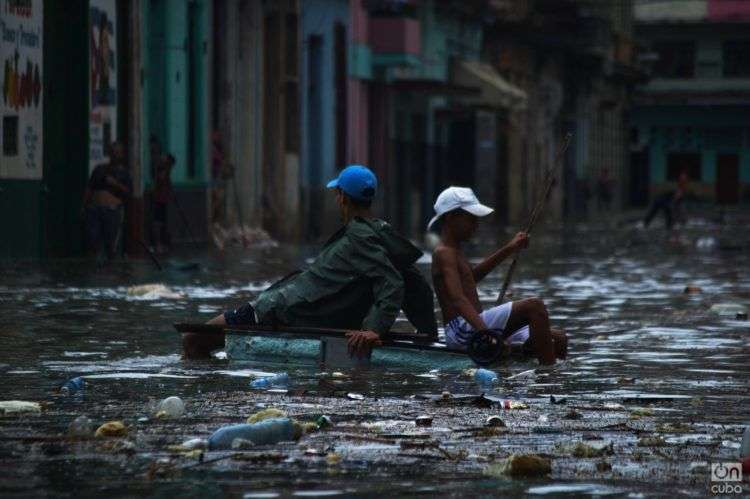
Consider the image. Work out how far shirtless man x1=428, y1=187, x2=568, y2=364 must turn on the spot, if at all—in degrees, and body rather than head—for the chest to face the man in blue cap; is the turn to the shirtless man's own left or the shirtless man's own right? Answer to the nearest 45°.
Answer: approximately 180°

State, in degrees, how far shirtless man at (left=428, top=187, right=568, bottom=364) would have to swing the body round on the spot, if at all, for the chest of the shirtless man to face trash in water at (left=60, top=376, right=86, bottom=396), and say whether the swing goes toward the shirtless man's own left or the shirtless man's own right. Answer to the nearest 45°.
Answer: approximately 135° to the shirtless man's own right

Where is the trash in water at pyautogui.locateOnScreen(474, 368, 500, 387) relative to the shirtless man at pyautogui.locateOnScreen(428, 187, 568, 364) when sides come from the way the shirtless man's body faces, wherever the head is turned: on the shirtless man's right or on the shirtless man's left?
on the shirtless man's right

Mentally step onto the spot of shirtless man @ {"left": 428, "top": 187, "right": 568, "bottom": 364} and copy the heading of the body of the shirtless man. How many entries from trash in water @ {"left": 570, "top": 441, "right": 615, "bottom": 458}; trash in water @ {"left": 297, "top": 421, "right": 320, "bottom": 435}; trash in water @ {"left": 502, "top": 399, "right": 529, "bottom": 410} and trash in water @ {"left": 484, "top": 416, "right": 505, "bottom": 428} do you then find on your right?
4

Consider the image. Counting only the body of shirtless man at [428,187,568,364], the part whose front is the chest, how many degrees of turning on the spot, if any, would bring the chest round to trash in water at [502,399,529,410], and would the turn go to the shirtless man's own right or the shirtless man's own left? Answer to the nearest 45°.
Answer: approximately 90° to the shirtless man's own right

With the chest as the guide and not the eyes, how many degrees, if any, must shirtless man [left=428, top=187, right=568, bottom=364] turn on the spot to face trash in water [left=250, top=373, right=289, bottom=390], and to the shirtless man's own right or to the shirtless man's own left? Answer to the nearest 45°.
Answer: approximately 135° to the shirtless man's own right

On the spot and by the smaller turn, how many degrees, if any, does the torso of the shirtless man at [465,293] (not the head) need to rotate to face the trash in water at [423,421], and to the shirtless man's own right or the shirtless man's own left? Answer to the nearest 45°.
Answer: approximately 90° to the shirtless man's own right

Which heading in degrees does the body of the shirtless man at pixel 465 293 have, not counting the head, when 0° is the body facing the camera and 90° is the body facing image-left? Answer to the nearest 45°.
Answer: approximately 270°

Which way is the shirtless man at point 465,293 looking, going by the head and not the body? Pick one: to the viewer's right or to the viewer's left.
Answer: to the viewer's right

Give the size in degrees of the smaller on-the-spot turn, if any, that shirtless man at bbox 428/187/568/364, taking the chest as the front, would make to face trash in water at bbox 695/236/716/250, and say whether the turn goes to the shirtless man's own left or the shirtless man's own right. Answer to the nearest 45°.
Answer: approximately 90° to the shirtless man's own left

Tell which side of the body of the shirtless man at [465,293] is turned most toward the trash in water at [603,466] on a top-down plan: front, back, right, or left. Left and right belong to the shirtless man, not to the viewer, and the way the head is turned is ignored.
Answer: right

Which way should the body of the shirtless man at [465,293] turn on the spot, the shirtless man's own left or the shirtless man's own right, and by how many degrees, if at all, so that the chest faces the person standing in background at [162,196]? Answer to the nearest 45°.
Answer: approximately 90° to the shirtless man's own left

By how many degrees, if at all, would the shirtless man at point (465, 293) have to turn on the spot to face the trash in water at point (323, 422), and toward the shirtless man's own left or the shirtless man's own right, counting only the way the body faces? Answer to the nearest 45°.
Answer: approximately 90° to the shirtless man's own right

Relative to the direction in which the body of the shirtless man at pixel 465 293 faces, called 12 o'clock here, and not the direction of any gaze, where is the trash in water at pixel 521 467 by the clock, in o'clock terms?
The trash in water is roughly at 3 o'clock from the shirtless man.
